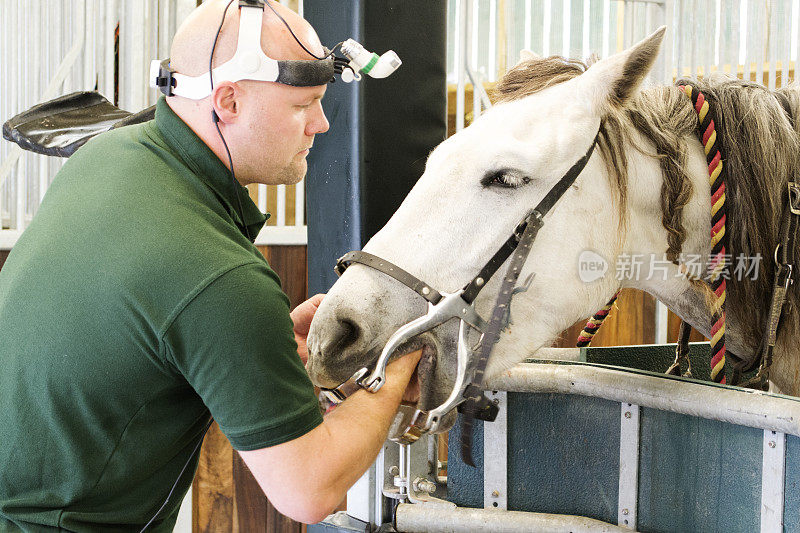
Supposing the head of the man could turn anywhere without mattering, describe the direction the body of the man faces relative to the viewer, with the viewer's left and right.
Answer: facing to the right of the viewer

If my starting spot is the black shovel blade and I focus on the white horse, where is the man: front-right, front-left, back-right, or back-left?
front-right

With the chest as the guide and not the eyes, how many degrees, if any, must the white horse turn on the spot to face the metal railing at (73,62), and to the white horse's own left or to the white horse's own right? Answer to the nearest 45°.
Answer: approximately 45° to the white horse's own right

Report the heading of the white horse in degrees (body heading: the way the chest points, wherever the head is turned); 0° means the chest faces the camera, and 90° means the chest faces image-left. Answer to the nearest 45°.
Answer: approximately 90°

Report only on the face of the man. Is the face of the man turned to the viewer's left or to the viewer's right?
to the viewer's right

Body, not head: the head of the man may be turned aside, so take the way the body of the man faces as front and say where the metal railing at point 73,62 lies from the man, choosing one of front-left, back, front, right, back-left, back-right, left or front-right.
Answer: left

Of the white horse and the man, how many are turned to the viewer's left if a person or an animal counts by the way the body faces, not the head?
1

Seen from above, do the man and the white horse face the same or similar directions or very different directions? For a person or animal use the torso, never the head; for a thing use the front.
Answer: very different directions
